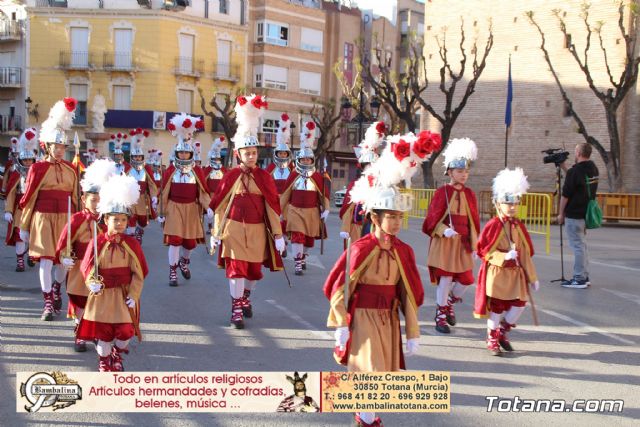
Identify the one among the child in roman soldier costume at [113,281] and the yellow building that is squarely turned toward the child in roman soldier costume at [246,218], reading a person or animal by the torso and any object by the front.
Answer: the yellow building

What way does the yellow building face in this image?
toward the camera

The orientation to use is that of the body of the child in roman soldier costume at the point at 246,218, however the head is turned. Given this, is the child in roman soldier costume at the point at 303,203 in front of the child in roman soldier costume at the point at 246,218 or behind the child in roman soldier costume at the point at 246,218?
behind

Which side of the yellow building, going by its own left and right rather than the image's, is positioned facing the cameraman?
front

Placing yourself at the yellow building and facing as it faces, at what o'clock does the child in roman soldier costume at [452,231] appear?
The child in roman soldier costume is roughly at 12 o'clock from the yellow building.

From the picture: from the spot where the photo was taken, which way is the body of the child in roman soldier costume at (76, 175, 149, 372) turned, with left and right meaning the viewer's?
facing the viewer

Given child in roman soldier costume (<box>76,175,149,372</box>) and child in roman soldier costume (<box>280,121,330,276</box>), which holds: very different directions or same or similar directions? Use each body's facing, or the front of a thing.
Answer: same or similar directions

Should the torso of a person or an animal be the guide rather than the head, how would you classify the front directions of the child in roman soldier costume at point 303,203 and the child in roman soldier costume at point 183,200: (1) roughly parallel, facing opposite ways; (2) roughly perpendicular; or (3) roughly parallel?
roughly parallel

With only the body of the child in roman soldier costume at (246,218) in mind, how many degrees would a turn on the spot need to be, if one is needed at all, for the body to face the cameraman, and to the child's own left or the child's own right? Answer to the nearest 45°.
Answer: approximately 135° to the child's own left

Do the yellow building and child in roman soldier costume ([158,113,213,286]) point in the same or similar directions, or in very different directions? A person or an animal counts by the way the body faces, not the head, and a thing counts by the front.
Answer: same or similar directions

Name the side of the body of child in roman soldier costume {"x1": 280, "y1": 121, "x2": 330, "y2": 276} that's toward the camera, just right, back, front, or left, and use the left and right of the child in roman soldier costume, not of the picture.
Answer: front

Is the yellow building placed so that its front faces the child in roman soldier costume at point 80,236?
yes

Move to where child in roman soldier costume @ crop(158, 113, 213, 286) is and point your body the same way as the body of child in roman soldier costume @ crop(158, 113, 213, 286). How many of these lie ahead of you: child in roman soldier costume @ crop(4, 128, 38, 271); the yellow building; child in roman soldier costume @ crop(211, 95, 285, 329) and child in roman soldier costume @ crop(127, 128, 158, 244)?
1
